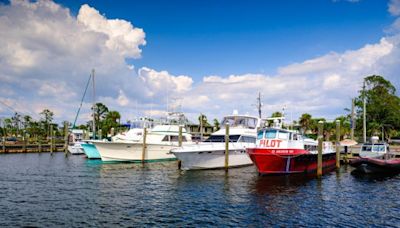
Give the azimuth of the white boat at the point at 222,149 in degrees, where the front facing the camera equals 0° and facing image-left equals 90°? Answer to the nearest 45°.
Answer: approximately 45°

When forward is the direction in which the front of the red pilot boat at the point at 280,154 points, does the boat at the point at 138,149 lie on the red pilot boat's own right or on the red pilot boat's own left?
on the red pilot boat's own right

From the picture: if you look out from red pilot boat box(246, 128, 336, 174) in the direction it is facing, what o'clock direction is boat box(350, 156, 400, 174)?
The boat is roughly at 7 o'clock from the red pilot boat.

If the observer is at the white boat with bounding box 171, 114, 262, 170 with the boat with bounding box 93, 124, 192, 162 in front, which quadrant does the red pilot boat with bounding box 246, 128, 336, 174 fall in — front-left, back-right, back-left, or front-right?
back-left

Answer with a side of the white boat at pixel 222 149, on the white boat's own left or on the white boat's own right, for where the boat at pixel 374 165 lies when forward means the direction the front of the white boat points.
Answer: on the white boat's own left

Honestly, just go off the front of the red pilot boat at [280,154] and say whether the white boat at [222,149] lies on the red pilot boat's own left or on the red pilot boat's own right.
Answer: on the red pilot boat's own right

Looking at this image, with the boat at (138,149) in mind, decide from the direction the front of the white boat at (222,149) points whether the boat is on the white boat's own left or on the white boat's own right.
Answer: on the white boat's own right

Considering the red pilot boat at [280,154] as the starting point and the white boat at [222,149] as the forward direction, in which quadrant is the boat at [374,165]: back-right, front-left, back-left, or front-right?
back-right

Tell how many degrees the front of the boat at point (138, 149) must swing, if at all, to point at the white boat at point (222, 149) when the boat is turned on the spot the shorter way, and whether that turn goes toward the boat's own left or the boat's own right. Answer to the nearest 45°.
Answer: approximately 135° to the boat's own left

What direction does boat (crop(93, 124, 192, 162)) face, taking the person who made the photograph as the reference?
facing to the left of the viewer
